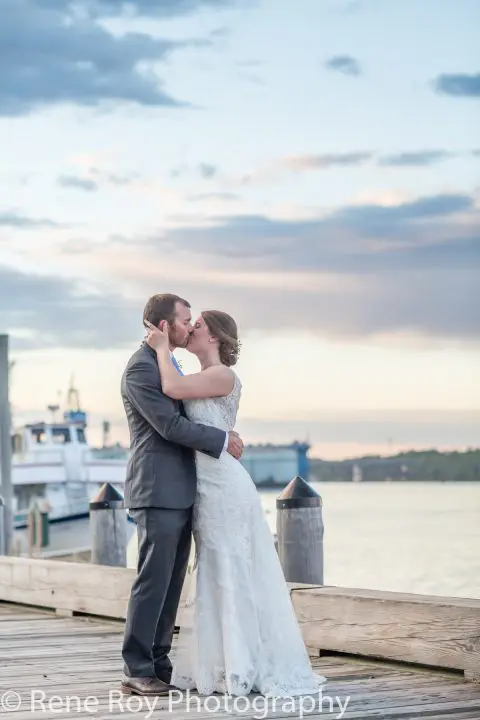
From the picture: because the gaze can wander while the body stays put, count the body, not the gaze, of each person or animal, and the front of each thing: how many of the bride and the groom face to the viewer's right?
1

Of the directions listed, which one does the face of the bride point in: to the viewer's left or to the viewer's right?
to the viewer's left

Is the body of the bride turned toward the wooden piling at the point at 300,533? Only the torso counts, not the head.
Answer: no

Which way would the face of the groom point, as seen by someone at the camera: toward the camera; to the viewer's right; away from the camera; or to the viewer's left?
to the viewer's right

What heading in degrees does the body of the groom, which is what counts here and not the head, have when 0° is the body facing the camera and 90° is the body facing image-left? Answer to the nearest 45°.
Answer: approximately 270°

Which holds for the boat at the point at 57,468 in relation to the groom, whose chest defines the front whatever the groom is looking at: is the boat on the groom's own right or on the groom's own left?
on the groom's own left

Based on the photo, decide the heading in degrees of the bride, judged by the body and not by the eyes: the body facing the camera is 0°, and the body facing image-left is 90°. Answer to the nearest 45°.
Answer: approximately 90°

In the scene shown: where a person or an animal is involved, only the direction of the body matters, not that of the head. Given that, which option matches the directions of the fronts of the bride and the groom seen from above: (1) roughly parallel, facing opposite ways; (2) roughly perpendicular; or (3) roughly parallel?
roughly parallel, facing opposite ways

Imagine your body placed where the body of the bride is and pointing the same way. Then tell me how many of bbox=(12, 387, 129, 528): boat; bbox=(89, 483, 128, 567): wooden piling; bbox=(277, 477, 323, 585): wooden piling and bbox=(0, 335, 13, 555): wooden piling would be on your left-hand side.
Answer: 0

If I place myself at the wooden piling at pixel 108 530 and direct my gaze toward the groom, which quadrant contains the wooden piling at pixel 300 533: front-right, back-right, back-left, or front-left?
front-left
